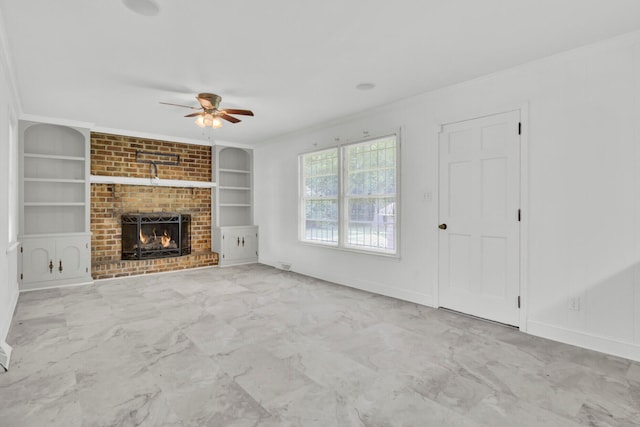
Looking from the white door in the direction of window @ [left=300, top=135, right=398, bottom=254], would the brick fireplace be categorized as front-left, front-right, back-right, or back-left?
front-left

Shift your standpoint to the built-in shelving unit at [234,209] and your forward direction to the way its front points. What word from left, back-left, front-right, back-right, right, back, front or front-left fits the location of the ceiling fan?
front-right

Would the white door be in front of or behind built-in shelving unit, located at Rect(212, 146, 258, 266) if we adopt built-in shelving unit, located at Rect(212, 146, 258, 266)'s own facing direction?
in front

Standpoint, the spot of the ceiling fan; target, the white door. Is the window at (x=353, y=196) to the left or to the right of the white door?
left

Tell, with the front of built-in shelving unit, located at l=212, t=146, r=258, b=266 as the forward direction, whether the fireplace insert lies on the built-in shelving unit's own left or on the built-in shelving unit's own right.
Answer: on the built-in shelving unit's own right

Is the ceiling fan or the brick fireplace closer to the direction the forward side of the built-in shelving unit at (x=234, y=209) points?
the ceiling fan

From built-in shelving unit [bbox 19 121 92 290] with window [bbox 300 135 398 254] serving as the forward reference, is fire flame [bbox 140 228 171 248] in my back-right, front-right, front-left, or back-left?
front-left

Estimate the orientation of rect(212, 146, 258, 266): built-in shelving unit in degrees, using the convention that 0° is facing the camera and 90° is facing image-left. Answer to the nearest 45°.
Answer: approximately 315°

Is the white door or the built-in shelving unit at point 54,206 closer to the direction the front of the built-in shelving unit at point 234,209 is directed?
the white door

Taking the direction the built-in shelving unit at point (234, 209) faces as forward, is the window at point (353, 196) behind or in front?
in front

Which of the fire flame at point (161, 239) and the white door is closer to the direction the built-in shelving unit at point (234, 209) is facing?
the white door

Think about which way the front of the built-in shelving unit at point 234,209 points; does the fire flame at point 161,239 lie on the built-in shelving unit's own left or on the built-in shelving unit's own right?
on the built-in shelving unit's own right
